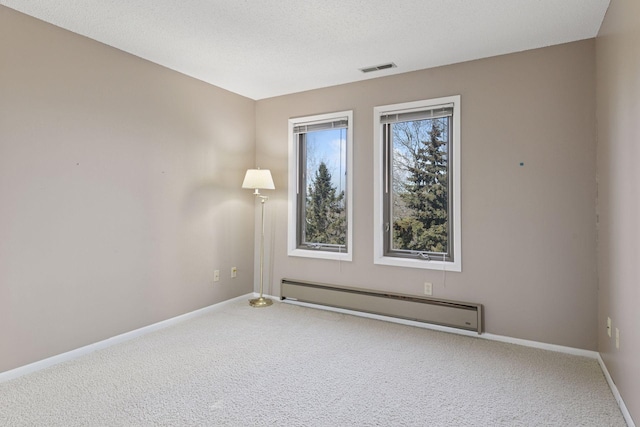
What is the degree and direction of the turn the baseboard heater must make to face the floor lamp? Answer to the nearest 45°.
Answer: approximately 45° to its right

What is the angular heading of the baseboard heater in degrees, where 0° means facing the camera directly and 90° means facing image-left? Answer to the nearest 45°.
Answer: approximately 45°
